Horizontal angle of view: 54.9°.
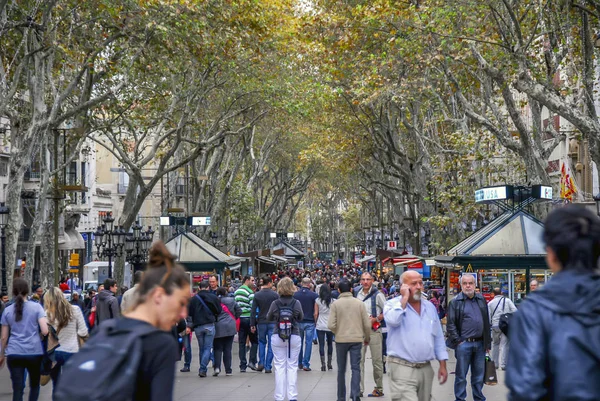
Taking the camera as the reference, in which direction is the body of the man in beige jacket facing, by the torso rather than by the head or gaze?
away from the camera

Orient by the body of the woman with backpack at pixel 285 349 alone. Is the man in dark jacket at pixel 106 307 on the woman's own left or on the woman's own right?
on the woman's own left

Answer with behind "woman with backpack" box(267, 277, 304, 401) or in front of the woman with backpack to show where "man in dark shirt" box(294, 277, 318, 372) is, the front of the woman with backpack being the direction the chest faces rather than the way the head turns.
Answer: in front

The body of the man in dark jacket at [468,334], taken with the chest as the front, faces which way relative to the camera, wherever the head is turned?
toward the camera

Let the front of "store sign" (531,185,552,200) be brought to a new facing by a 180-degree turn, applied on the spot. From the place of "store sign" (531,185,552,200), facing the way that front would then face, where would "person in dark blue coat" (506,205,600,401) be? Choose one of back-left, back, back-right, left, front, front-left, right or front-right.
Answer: back-left

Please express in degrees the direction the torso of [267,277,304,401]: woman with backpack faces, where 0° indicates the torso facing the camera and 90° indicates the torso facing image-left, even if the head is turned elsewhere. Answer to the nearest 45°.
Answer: approximately 180°

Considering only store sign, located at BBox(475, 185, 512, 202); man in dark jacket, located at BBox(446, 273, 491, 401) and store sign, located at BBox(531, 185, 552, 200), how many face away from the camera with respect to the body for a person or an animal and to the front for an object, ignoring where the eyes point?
0

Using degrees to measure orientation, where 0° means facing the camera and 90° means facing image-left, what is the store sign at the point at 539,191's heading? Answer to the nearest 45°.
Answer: approximately 315°

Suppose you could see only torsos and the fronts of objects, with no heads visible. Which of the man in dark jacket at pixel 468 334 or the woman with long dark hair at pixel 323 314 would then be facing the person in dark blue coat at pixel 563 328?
the man in dark jacket

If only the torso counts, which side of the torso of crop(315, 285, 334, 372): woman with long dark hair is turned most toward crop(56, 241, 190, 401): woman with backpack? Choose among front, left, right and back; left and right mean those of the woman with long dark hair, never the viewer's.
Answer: back

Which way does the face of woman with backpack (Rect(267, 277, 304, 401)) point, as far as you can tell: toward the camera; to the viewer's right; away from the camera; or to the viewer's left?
away from the camera

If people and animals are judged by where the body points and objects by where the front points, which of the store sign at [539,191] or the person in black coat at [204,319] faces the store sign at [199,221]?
the person in black coat

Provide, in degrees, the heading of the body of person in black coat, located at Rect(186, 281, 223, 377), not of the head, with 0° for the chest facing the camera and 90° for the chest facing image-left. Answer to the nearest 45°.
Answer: approximately 180°

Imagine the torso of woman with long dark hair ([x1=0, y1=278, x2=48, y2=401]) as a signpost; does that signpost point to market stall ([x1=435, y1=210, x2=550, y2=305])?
no

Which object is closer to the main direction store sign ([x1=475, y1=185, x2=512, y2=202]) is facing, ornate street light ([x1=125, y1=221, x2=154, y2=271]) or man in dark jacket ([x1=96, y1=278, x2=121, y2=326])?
the man in dark jacket
